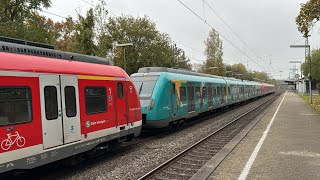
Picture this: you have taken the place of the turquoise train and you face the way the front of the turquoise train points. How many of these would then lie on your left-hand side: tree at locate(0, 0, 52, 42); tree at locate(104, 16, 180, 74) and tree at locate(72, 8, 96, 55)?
0

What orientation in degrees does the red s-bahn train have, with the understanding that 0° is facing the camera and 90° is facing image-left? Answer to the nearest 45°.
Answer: approximately 225°

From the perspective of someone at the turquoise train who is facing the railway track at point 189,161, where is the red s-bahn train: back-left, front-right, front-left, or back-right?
front-right

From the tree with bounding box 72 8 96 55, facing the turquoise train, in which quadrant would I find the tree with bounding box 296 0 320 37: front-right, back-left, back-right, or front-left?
front-right

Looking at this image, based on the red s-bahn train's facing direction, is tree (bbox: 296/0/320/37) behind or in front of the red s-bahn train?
in front

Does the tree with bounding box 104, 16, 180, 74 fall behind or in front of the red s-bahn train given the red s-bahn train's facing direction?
in front

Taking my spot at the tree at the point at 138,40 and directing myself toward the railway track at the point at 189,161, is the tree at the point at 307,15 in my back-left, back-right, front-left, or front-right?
front-left

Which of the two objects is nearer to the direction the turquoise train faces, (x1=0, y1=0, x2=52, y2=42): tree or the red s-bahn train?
the red s-bahn train

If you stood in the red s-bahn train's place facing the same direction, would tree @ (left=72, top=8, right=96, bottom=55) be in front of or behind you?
in front

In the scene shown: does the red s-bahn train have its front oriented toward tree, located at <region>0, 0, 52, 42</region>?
no

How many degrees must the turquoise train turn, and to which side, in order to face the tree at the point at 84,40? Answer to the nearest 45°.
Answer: approximately 90° to its right

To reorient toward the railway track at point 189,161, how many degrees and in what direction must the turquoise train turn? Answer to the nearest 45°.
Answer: approximately 45° to its left

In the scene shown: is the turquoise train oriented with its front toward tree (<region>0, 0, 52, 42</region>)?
no

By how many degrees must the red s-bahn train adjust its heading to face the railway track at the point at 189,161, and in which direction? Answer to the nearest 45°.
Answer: approximately 45° to its right

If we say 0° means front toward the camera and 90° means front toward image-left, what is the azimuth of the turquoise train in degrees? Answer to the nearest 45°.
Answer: approximately 45°
